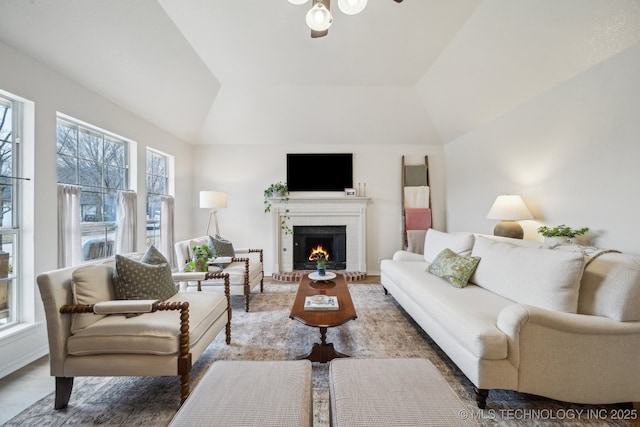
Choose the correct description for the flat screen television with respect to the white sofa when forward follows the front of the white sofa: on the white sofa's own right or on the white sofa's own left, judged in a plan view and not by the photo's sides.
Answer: on the white sofa's own right

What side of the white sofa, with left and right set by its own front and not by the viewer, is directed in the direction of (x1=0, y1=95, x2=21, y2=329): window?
front

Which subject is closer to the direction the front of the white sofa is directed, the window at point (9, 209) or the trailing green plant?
the window

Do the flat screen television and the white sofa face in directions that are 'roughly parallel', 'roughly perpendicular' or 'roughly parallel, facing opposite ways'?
roughly perpendicular

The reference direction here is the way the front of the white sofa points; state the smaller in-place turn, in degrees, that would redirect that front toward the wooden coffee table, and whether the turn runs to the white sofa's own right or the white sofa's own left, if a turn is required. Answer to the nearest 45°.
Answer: approximately 45° to the white sofa's own right

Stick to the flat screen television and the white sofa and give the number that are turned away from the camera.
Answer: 0

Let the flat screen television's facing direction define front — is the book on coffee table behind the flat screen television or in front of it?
in front

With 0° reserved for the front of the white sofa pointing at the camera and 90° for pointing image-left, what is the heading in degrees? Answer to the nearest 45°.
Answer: approximately 45°

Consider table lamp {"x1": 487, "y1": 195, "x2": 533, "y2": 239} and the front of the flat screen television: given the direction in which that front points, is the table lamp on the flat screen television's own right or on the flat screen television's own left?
on the flat screen television's own left

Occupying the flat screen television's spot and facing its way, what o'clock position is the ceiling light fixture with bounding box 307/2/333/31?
The ceiling light fixture is roughly at 12 o'clock from the flat screen television.

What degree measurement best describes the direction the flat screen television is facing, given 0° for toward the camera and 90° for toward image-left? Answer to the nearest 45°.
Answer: approximately 0°

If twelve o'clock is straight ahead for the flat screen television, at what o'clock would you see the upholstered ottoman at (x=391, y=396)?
The upholstered ottoman is roughly at 12 o'clock from the flat screen television.

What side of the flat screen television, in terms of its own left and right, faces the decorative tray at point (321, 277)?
front

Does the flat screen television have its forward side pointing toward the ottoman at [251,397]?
yes

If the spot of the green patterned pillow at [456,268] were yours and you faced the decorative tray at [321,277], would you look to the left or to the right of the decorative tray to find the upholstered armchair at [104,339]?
left
